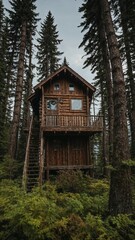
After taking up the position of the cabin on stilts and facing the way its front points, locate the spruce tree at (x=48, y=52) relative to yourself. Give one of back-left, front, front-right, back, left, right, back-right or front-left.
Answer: back

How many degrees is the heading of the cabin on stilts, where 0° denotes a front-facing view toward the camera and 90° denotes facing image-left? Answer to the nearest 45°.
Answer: approximately 0°
